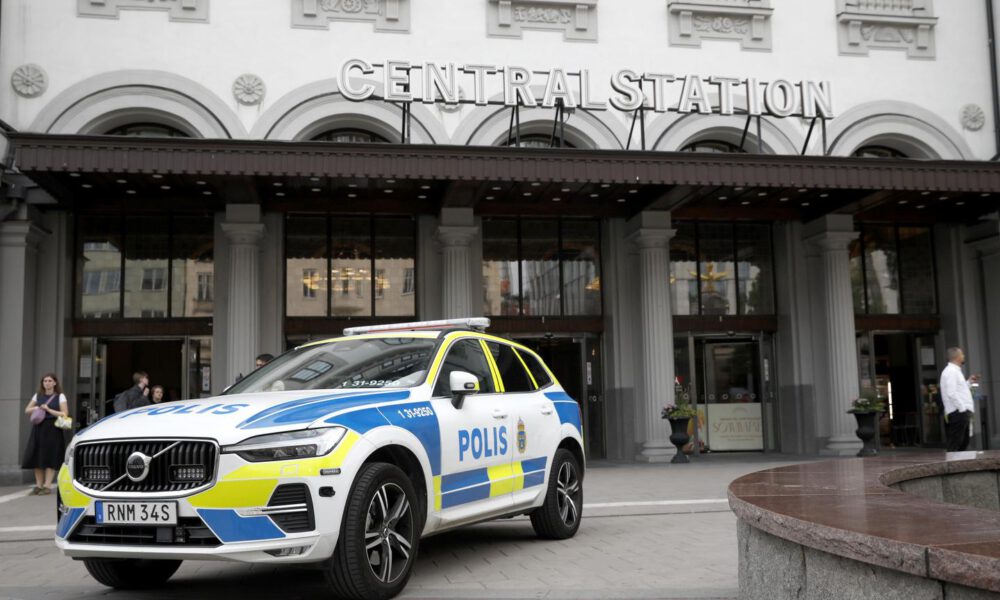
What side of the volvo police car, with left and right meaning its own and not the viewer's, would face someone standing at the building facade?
back

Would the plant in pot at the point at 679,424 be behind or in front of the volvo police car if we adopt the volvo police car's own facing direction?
behind

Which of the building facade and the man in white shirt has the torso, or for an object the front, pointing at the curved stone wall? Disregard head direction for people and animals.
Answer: the building facade

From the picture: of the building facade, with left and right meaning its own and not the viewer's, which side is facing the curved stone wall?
front

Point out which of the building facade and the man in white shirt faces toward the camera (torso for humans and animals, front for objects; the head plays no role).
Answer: the building facade

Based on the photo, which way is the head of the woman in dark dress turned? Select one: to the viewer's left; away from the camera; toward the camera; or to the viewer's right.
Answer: toward the camera

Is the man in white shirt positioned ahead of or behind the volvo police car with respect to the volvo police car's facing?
behind

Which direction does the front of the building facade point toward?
toward the camera

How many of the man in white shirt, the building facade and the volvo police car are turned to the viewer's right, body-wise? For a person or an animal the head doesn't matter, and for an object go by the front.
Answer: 1

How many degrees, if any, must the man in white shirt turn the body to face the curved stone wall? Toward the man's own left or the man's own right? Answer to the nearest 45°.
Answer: approximately 90° to the man's own right

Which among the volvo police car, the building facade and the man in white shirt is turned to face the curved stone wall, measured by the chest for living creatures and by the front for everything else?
the building facade

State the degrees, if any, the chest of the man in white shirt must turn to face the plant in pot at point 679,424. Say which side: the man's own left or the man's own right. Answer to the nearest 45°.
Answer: approximately 180°

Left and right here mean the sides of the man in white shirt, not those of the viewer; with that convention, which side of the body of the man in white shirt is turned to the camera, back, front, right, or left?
right
